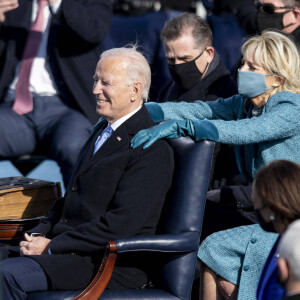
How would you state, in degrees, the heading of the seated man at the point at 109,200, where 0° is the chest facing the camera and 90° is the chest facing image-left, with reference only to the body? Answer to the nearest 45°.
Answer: approximately 90°

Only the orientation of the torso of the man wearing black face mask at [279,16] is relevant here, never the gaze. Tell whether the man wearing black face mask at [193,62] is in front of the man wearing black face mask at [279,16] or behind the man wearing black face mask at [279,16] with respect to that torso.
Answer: in front

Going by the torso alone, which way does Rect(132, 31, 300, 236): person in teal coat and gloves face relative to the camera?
to the viewer's left

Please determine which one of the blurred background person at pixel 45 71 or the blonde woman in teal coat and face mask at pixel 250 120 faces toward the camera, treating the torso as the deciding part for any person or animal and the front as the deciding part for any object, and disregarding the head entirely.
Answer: the blurred background person at pixel 45 71

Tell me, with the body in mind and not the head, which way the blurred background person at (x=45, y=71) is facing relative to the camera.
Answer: toward the camera

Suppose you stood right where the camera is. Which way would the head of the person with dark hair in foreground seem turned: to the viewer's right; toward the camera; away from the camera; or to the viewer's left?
to the viewer's left

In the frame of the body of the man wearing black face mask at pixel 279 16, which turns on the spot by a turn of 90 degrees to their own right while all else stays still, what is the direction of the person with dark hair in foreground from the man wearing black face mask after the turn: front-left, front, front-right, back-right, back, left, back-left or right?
back-left

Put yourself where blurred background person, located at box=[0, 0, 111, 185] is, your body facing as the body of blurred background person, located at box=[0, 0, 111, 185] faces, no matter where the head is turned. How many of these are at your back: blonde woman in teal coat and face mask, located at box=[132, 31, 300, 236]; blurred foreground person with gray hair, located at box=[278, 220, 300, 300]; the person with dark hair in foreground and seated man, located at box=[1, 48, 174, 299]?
0

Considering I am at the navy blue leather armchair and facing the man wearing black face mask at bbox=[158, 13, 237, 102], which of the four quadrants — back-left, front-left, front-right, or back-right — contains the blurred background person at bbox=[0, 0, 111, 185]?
front-left
